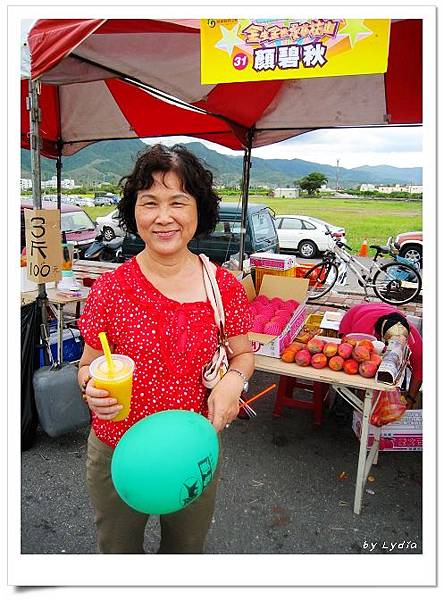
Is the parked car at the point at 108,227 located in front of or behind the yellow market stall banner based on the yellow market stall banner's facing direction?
behind

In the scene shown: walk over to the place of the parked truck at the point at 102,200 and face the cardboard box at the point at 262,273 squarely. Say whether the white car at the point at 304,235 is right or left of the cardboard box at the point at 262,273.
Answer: left

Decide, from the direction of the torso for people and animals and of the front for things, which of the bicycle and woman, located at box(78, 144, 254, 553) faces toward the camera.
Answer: the woman

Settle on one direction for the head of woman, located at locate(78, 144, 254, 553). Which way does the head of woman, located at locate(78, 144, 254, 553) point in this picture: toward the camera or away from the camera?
toward the camera

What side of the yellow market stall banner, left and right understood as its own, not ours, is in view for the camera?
front

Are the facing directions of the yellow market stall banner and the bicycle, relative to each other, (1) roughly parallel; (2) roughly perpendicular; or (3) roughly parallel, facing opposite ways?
roughly perpendicular

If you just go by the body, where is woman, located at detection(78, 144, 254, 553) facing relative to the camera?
toward the camera

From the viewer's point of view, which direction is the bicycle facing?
to the viewer's left

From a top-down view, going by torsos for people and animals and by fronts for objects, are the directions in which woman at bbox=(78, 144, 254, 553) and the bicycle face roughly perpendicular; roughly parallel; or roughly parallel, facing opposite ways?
roughly perpendicular
